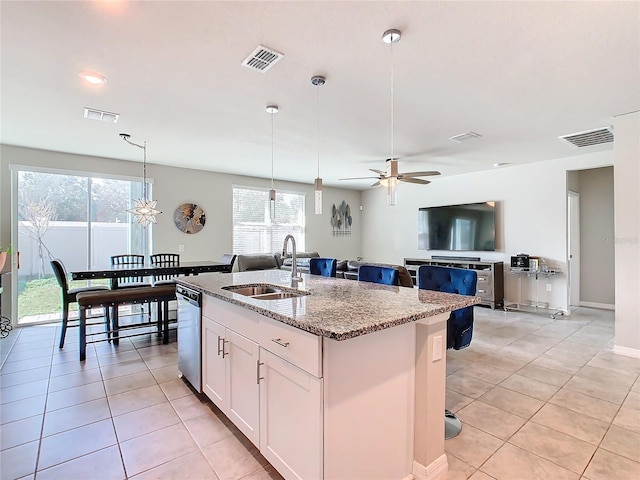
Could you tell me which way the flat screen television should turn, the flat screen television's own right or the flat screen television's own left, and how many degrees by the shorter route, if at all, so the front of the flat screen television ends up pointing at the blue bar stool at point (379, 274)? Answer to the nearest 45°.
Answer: approximately 45° to the flat screen television's own left

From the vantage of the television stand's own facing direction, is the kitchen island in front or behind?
in front

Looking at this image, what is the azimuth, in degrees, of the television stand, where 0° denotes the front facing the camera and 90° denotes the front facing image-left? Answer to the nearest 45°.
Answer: approximately 45°

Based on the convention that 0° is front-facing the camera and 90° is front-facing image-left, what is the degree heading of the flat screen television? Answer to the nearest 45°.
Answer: approximately 45°

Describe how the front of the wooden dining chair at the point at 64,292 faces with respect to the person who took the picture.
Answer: facing to the right of the viewer

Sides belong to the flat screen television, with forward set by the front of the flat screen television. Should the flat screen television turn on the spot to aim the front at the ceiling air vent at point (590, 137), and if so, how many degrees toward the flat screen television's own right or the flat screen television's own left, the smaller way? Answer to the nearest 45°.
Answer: approximately 90° to the flat screen television's own left

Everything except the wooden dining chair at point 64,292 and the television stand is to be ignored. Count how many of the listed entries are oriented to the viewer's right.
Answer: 1

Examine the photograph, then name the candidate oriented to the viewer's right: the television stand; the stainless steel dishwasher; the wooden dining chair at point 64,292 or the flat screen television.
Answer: the wooden dining chair
